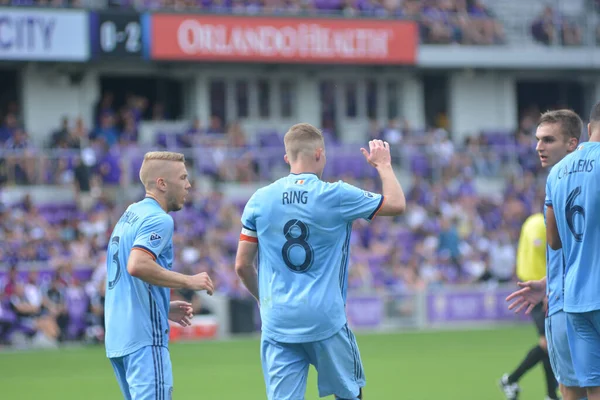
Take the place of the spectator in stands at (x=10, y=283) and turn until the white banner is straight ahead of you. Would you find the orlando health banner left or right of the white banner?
right

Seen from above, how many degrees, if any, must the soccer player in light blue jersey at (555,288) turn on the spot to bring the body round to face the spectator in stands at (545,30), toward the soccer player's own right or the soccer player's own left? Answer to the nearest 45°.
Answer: approximately 135° to the soccer player's own right

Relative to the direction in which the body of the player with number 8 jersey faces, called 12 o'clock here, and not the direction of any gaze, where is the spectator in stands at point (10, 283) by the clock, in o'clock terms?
The spectator in stands is roughly at 11 o'clock from the player with number 8 jersey.

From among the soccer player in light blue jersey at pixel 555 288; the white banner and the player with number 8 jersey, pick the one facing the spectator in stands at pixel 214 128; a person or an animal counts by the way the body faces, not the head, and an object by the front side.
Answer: the player with number 8 jersey

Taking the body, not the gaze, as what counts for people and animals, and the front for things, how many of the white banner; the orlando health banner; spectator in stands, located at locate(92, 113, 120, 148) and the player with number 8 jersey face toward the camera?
3

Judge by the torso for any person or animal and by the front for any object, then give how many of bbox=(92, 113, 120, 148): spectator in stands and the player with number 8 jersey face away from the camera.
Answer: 1

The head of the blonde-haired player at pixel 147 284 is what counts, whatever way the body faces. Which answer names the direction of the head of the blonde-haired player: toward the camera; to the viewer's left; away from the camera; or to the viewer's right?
to the viewer's right

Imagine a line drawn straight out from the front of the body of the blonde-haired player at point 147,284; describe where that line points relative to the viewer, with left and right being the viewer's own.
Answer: facing away from the viewer and to the right of the viewer

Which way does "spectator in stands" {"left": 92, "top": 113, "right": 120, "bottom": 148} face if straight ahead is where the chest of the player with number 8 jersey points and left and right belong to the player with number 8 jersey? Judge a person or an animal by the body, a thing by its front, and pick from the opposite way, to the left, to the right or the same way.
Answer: the opposite way

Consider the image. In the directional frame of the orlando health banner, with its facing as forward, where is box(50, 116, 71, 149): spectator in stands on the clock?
The spectator in stands is roughly at 2 o'clock from the orlando health banner.

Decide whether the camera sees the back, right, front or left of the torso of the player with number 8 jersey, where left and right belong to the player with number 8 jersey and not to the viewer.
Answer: back

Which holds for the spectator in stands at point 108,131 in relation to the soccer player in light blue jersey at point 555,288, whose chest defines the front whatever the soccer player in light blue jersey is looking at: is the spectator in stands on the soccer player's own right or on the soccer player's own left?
on the soccer player's own right

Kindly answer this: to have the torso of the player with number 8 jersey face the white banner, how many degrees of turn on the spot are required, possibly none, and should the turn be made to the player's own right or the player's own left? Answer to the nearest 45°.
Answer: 0° — they already face it

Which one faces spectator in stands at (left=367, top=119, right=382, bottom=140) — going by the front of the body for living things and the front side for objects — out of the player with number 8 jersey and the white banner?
the player with number 8 jersey
